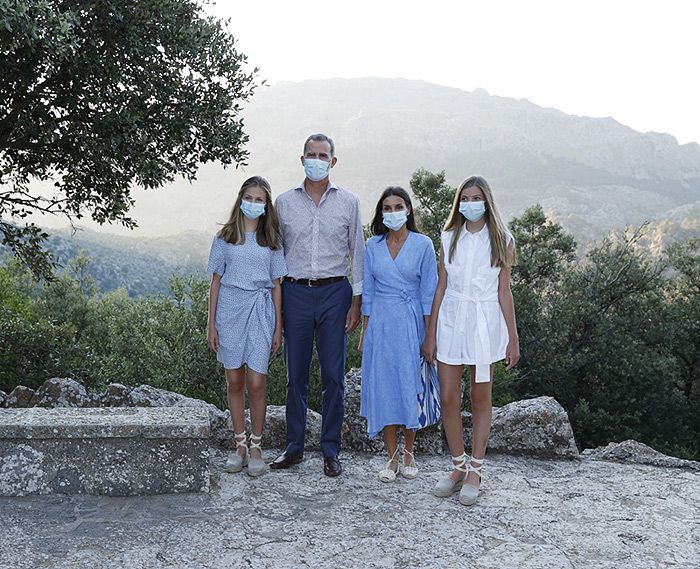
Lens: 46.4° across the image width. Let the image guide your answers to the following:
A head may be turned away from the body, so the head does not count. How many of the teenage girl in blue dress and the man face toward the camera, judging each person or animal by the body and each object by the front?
2

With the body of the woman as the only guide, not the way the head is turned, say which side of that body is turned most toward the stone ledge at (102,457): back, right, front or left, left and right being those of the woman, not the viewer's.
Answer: right

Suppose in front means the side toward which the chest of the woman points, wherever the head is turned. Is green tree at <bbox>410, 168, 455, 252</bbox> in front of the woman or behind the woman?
behind

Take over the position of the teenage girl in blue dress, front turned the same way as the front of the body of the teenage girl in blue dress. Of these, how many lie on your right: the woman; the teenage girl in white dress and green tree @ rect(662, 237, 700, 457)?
0

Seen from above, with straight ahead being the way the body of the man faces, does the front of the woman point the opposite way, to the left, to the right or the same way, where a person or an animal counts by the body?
the same way

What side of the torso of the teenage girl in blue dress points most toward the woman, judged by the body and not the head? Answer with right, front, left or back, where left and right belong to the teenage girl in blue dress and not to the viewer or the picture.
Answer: left

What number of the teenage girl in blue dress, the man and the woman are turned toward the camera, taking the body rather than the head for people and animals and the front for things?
3

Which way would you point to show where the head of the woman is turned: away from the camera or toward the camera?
toward the camera

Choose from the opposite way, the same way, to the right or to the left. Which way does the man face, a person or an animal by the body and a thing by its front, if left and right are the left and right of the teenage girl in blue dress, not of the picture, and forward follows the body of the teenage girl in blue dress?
the same way

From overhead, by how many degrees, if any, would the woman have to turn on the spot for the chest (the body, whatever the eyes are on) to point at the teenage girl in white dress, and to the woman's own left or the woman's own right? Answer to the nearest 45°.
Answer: approximately 45° to the woman's own left

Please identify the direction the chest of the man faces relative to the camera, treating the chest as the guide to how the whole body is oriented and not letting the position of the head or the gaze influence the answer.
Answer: toward the camera

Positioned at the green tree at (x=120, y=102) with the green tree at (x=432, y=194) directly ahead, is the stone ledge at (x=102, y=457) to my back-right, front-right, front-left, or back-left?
back-right

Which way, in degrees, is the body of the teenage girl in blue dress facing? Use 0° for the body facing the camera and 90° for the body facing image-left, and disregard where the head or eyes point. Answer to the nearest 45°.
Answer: approximately 0°

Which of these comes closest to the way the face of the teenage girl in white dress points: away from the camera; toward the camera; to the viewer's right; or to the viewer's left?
toward the camera

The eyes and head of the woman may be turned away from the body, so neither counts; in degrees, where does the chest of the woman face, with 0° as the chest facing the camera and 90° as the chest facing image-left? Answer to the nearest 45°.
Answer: approximately 0°

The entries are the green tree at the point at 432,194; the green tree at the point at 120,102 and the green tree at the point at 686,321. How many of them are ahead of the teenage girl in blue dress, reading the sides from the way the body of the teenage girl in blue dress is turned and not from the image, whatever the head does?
0

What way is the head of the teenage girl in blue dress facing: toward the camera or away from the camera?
toward the camera
